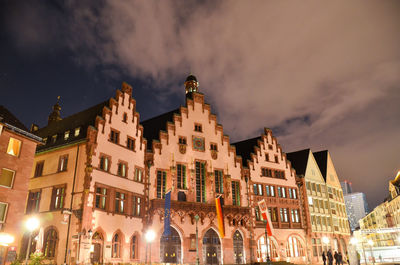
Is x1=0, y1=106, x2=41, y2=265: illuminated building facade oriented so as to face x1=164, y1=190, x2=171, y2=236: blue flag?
no

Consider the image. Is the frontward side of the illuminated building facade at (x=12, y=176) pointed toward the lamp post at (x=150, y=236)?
no
